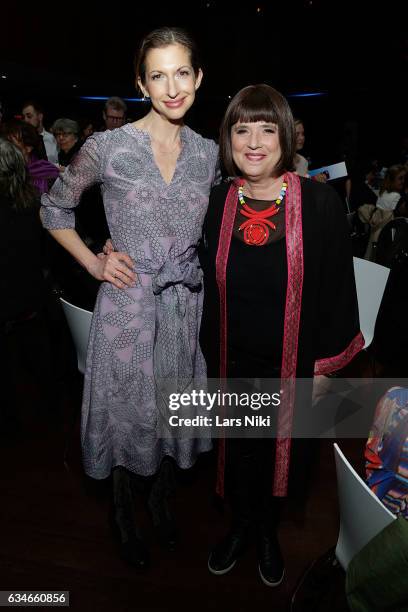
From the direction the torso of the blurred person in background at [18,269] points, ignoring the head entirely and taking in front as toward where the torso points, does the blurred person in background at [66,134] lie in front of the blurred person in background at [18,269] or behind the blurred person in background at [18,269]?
in front

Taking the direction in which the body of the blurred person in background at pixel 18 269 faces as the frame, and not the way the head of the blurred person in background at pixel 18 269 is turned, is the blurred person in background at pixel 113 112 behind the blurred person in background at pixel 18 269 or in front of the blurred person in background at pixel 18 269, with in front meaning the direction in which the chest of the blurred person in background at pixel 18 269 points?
in front

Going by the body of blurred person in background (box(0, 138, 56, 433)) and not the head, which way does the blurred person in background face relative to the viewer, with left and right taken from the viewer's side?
facing away from the viewer

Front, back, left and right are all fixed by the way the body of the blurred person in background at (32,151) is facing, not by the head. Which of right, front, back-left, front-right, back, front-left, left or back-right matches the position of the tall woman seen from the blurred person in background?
front-left
